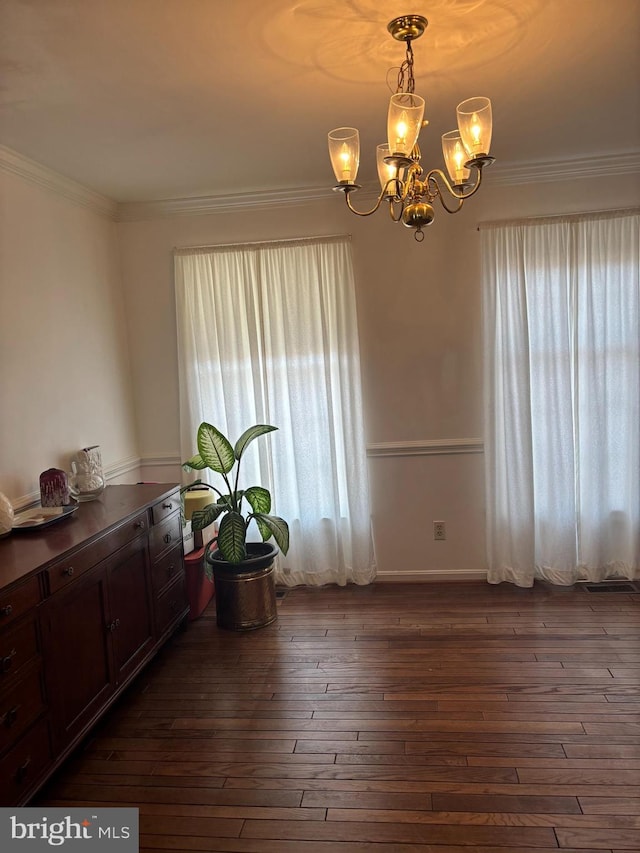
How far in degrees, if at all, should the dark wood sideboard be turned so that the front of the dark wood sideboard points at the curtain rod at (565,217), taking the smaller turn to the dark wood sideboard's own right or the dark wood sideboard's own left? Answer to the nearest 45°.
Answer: approximately 45° to the dark wood sideboard's own left

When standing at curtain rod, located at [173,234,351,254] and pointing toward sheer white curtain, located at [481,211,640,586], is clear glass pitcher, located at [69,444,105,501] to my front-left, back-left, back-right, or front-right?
back-right

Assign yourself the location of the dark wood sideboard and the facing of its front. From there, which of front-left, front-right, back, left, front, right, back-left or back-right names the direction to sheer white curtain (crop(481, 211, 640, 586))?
front-left

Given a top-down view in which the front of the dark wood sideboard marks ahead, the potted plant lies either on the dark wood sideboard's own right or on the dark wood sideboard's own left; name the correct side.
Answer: on the dark wood sideboard's own left

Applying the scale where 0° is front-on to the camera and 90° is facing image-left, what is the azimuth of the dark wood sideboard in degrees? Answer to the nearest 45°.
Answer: approximately 315°

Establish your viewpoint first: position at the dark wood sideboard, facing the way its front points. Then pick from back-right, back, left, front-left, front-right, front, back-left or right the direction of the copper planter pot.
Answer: left

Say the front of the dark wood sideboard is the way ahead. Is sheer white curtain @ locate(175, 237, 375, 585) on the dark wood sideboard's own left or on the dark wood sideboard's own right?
on the dark wood sideboard's own left
